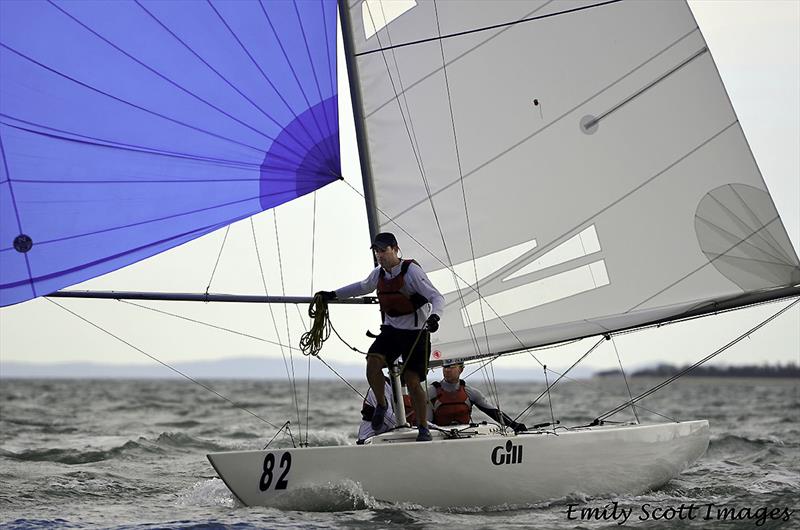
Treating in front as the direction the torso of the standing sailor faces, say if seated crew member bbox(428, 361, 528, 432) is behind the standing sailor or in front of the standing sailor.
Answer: behind

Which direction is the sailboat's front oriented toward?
to the viewer's left

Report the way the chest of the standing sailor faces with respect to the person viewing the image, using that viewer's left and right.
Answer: facing the viewer and to the left of the viewer

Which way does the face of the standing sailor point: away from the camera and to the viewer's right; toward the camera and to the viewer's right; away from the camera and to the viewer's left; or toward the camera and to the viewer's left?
toward the camera and to the viewer's left
